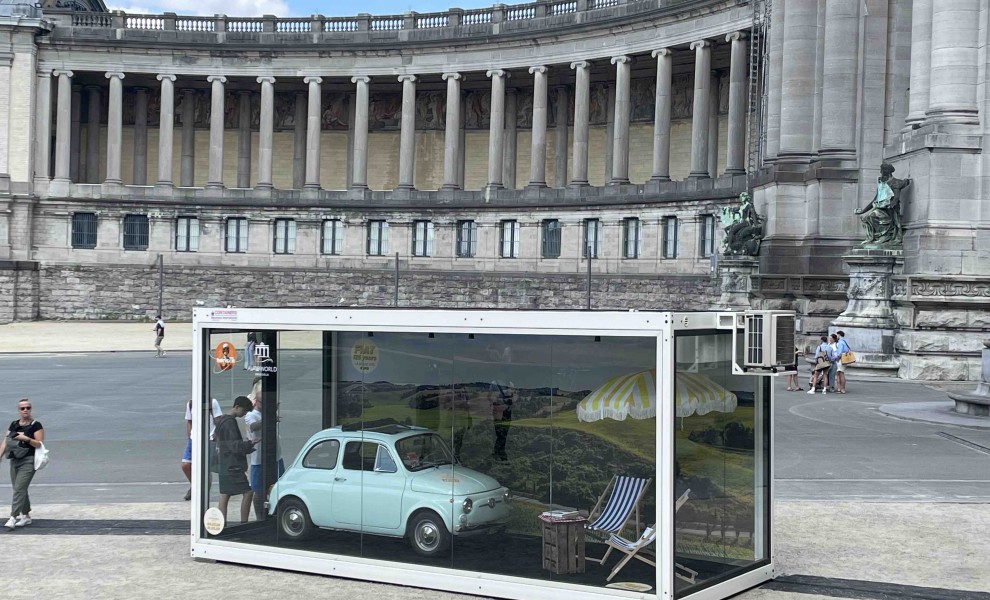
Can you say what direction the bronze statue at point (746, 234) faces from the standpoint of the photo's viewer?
facing the viewer and to the left of the viewer

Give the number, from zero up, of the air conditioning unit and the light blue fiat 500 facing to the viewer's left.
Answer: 0

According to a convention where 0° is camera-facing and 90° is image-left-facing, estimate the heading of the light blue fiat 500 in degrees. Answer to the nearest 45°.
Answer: approximately 315°

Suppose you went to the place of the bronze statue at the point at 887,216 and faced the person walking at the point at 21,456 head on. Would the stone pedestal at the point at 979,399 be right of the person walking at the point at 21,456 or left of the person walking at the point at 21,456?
left

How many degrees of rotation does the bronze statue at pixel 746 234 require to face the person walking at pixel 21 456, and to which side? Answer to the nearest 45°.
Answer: approximately 45° to its left

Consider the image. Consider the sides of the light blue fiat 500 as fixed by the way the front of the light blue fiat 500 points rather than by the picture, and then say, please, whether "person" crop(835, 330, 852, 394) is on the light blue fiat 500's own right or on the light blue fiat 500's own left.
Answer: on the light blue fiat 500's own left

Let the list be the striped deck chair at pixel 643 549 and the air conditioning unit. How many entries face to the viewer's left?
1

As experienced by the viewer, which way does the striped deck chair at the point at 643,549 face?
facing to the left of the viewer

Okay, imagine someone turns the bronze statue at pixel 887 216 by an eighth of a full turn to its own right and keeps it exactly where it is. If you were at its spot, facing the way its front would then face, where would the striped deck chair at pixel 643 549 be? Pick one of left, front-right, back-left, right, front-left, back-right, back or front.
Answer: left

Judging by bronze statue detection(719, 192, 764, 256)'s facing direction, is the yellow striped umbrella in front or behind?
in front
